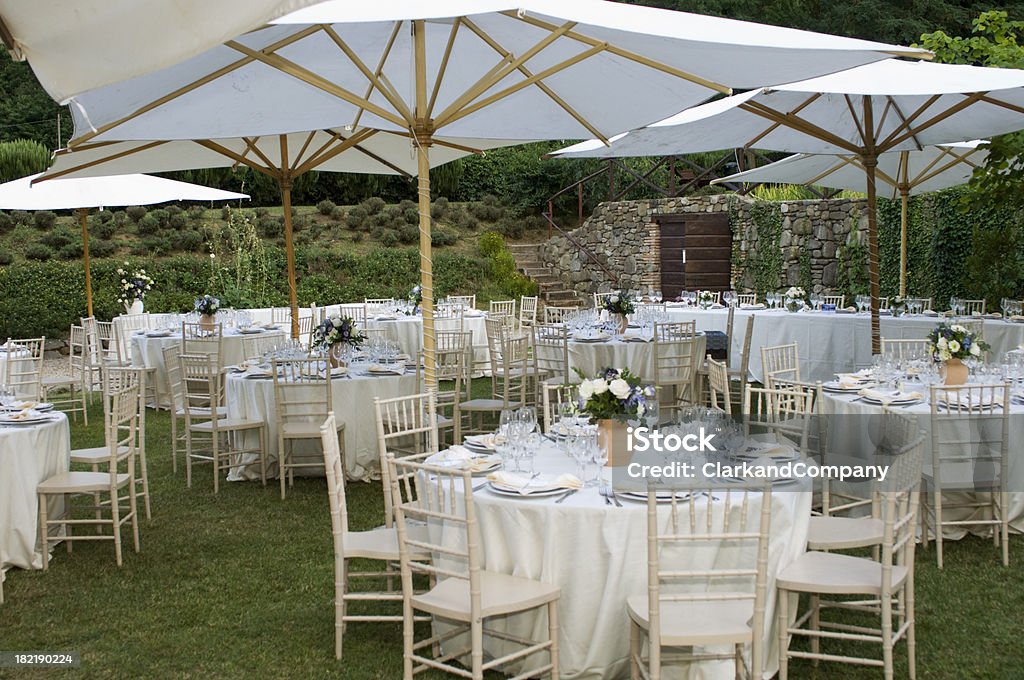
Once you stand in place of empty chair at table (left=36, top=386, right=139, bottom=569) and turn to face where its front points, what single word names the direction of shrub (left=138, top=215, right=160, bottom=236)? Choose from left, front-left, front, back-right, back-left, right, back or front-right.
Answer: right

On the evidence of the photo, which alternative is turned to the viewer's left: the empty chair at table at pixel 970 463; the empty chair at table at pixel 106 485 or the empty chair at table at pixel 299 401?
the empty chair at table at pixel 106 485

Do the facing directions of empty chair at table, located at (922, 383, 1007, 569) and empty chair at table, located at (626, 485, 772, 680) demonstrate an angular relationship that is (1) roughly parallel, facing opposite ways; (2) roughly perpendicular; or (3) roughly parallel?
roughly parallel

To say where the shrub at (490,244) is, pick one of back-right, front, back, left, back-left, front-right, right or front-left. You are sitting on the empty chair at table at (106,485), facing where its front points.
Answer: back-right

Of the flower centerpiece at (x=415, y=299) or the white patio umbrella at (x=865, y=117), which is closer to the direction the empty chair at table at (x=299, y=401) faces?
the flower centerpiece

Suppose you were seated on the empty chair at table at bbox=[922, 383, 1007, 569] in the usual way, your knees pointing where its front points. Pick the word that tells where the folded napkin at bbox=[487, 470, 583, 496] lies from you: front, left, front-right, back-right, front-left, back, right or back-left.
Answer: back-left

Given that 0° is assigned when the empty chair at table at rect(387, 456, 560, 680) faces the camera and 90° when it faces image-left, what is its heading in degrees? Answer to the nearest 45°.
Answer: approximately 225°

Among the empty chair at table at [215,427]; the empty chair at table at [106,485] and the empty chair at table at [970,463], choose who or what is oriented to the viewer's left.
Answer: the empty chair at table at [106,485]

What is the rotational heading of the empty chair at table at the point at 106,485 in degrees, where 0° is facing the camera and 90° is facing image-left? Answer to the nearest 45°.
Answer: approximately 90°

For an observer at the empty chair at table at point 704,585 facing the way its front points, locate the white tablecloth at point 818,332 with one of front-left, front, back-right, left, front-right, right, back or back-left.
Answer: front

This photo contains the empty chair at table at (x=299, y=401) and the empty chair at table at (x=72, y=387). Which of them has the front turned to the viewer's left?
the empty chair at table at (x=72, y=387)

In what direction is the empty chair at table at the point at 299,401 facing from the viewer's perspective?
away from the camera

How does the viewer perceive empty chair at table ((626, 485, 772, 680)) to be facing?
facing away from the viewer

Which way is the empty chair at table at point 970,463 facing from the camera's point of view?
away from the camera

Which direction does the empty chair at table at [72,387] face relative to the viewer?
to the viewer's left

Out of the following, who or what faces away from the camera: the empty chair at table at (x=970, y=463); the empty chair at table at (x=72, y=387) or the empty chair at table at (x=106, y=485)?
the empty chair at table at (x=970, y=463)

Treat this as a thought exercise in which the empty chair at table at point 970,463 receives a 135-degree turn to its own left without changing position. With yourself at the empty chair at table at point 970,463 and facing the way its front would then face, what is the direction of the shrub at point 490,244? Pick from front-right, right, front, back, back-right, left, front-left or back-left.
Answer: right
